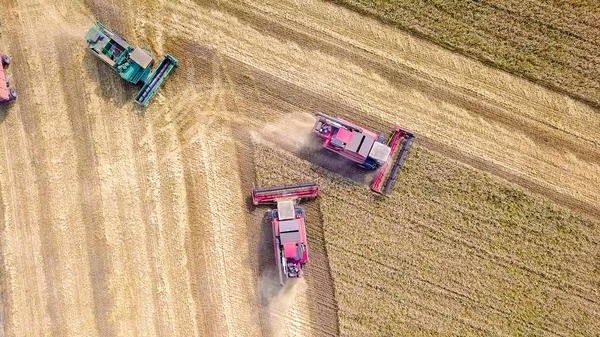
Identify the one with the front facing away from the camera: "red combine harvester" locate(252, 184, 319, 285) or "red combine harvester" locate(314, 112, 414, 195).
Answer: "red combine harvester" locate(252, 184, 319, 285)

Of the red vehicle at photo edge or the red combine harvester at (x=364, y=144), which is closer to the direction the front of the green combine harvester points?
the red combine harvester

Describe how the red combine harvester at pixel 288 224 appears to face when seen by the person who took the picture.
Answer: facing away from the viewer

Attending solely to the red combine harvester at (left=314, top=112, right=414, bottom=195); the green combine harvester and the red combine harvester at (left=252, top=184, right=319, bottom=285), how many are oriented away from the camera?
1

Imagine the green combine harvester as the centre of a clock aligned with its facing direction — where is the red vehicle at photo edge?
The red vehicle at photo edge is roughly at 6 o'clock from the green combine harvester.

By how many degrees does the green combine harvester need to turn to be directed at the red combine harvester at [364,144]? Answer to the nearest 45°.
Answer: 0° — it already faces it

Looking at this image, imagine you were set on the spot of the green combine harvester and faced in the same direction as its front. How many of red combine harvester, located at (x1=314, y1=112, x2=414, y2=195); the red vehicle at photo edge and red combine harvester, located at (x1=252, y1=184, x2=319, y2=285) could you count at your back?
1

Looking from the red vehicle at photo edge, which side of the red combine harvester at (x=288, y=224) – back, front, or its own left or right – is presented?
left

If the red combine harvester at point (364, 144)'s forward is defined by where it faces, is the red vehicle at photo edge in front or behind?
behind

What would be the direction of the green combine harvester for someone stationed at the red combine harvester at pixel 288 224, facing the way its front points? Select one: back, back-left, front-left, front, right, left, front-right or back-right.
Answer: left

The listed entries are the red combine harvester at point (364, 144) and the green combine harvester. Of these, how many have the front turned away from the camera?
0

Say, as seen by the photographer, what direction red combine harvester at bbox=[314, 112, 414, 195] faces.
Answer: facing the viewer and to the right of the viewer

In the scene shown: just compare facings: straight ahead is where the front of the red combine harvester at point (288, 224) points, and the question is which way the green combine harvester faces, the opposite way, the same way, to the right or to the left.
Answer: to the right
